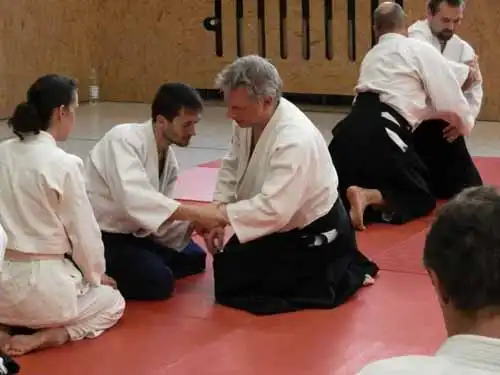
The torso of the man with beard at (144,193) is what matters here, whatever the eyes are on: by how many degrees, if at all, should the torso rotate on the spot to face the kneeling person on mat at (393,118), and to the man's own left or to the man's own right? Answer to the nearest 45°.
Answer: approximately 90° to the man's own left

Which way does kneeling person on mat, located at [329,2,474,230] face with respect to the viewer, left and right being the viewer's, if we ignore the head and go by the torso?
facing away from the viewer and to the right of the viewer

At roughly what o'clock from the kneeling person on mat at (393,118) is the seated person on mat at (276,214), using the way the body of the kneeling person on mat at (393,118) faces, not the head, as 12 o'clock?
the seated person on mat at (276,214) is roughly at 5 o'clock from the kneeling person on mat at (393,118).

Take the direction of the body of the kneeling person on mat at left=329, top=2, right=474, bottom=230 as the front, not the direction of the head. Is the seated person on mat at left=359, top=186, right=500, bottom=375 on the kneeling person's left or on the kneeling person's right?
on the kneeling person's right

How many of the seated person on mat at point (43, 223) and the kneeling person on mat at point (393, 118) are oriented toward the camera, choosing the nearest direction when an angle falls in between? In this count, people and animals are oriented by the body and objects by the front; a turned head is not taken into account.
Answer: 0

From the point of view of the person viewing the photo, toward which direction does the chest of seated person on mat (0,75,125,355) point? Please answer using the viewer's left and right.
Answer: facing away from the viewer and to the right of the viewer

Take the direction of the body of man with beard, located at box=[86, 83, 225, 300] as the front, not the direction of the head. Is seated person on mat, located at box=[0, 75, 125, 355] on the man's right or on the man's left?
on the man's right

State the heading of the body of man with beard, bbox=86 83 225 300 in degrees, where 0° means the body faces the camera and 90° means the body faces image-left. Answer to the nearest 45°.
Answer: approximately 315°

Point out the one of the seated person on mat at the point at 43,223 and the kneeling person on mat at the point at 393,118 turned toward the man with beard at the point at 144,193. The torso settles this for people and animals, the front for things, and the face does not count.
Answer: the seated person on mat at the point at 43,223

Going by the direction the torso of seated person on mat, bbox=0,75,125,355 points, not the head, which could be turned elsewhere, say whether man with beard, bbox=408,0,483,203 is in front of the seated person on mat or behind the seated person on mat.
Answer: in front

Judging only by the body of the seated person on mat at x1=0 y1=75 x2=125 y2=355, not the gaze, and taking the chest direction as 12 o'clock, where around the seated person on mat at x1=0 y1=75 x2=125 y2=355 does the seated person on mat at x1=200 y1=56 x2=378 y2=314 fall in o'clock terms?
the seated person on mat at x1=200 y1=56 x2=378 y2=314 is roughly at 1 o'clock from the seated person on mat at x1=0 y1=75 x2=125 y2=355.

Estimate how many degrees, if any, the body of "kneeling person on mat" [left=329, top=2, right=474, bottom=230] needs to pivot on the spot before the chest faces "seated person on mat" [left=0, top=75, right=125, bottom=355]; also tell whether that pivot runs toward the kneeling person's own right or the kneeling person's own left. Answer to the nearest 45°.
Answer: approximately 180°

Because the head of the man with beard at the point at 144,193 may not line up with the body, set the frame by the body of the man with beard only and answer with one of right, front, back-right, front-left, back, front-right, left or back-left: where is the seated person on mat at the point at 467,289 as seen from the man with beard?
front-right

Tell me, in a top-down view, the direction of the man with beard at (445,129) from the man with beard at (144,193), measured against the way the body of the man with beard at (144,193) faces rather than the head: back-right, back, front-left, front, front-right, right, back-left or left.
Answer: left
